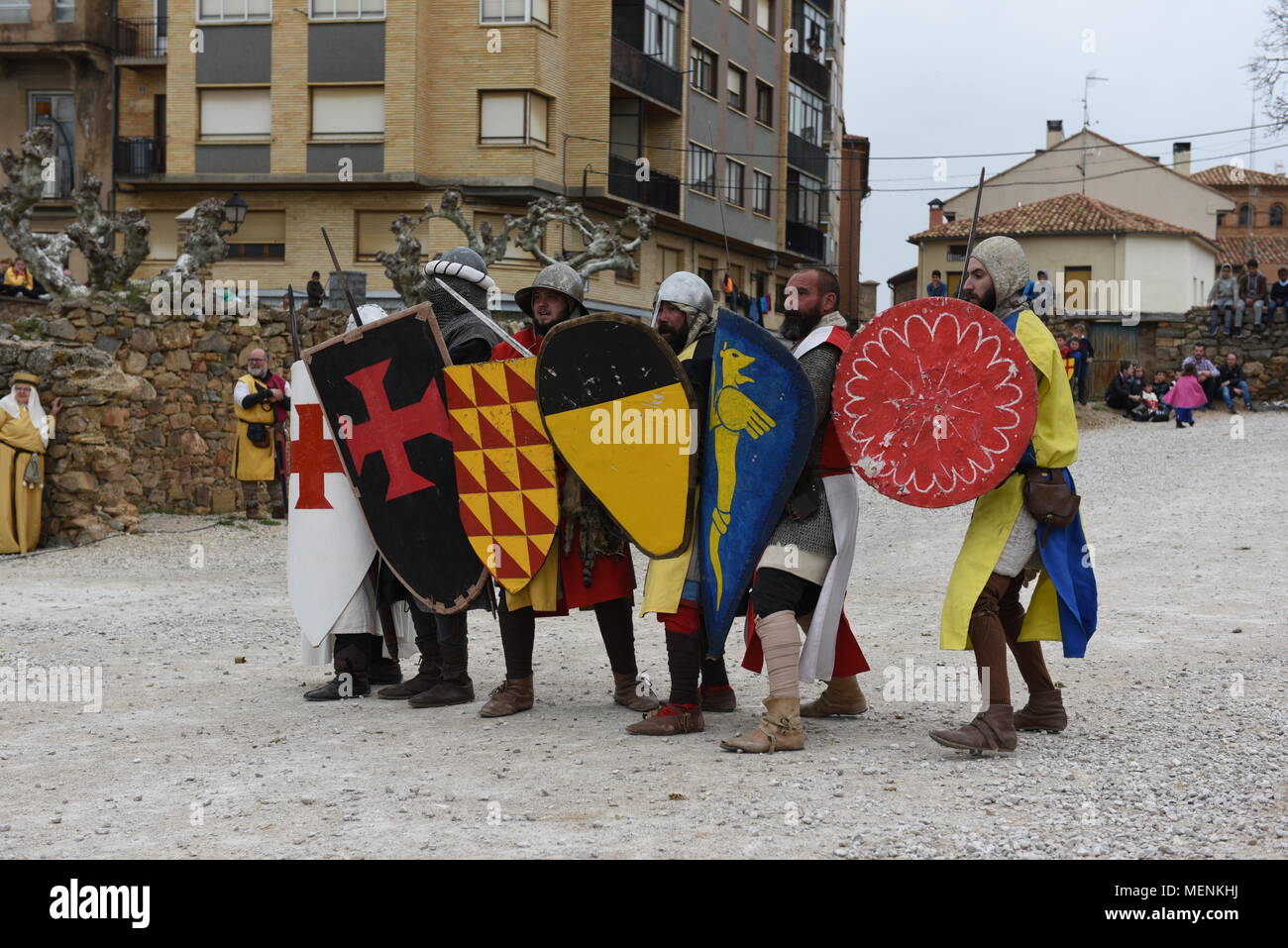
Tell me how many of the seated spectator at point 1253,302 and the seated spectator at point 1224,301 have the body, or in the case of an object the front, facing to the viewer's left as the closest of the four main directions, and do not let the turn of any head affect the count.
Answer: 0

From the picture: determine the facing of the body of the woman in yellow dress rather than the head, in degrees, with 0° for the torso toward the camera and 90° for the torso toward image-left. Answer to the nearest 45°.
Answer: approximately 0°

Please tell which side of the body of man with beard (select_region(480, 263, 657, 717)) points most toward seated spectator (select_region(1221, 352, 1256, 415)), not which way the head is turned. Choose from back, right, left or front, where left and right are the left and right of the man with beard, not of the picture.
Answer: back

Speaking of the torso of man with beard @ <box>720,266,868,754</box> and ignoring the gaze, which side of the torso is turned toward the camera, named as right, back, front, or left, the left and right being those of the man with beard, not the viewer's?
left

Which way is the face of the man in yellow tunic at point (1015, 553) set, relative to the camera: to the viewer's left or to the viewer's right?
to the viewer's left

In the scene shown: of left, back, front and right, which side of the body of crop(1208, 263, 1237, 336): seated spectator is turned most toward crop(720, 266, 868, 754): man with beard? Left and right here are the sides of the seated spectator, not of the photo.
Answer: front

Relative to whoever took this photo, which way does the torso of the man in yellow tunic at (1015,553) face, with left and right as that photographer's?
facing to the left of the viewer

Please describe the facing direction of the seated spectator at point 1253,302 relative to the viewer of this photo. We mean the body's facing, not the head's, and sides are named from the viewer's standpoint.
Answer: facing the viewer

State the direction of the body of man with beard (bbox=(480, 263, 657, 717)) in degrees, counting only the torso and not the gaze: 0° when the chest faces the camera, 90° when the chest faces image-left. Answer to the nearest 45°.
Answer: approximately 45°

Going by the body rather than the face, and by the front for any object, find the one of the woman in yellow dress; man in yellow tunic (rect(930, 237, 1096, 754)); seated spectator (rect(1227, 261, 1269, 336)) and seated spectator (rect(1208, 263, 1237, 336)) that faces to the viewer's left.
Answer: the man in yellow tunic

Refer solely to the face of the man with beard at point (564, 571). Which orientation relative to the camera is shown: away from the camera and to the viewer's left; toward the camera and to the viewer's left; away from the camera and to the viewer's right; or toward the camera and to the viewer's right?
toward the camera and to the viewer's left

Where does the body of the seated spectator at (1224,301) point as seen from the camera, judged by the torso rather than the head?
toward the camera

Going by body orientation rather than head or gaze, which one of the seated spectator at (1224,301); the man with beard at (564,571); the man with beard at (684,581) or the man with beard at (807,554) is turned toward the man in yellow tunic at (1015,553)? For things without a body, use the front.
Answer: the seated spectator

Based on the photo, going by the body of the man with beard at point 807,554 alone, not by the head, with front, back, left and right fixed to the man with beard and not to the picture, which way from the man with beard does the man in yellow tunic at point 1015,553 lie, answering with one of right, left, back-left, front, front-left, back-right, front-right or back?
back
